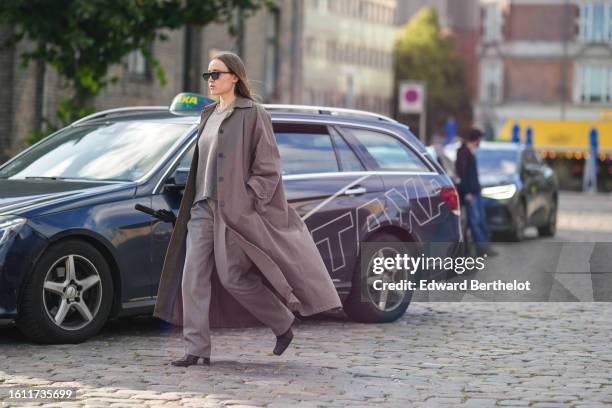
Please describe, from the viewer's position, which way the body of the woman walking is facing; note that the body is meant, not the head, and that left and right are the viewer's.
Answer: facing the viewer and to the left of the viewer

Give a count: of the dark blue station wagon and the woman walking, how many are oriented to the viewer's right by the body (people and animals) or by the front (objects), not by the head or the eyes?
0

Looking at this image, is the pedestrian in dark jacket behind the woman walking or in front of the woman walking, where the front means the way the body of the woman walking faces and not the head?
behind

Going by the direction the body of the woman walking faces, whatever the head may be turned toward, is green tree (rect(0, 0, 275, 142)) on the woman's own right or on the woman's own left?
on the woman's own right

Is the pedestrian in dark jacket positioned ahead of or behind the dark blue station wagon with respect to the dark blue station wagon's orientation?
behind

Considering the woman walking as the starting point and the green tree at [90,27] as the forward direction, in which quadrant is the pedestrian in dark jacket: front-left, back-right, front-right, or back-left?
front-right
